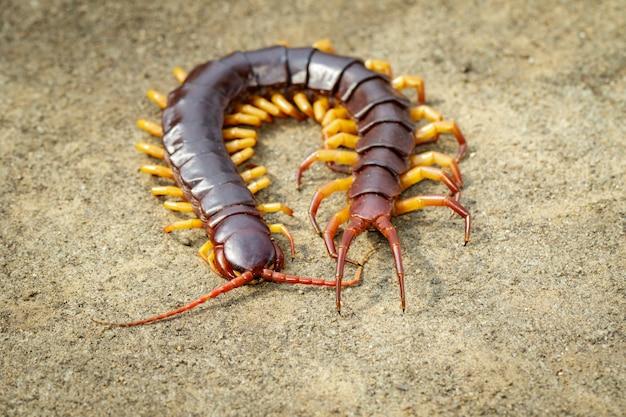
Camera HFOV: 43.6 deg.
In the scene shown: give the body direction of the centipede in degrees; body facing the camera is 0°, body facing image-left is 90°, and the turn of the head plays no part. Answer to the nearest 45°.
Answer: approximately 0°
